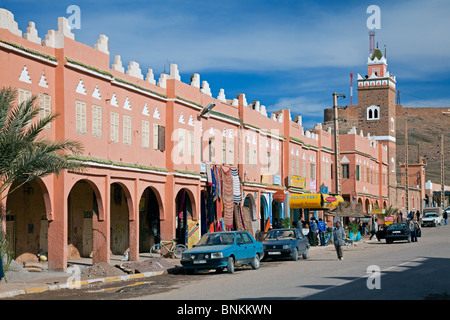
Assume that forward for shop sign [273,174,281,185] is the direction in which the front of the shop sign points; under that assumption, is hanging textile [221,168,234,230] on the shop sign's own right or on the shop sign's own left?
on the shop sign's own right

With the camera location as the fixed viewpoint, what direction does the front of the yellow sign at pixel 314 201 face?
facing the viewer

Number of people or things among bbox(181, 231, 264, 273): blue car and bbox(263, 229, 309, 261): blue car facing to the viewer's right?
0

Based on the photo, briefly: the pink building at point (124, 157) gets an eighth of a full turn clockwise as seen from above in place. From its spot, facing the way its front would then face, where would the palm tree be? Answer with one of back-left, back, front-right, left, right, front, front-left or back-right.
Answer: front

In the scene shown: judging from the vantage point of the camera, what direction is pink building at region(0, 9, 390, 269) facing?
facing the viewer and to the right of the viewer

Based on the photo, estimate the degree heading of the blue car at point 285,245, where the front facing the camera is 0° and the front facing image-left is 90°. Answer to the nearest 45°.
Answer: approximately 45°

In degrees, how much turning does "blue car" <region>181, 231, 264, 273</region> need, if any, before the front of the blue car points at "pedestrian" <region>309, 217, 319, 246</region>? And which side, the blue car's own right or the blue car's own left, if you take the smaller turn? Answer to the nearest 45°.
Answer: approximately 135° to the blue car's own right

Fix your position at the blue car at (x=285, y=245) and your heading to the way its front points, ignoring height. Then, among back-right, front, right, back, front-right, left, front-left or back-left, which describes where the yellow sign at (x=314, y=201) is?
back-right

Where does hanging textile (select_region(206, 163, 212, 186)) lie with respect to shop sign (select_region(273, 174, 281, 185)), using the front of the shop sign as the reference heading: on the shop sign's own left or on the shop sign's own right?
on the shop sign's own right

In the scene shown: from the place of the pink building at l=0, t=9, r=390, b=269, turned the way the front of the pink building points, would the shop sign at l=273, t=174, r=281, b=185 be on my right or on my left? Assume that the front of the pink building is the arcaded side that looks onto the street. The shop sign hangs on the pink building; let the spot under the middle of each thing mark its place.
on my left

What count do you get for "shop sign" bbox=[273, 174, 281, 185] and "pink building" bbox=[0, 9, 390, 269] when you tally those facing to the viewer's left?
0

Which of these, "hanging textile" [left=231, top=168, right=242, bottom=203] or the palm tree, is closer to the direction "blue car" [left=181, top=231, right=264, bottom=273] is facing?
the palm tree

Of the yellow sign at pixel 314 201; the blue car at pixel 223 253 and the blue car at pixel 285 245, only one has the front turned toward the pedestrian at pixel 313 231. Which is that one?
the yellow sign

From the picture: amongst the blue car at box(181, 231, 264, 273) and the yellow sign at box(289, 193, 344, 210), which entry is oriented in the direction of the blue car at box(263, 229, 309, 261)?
the yellow sign

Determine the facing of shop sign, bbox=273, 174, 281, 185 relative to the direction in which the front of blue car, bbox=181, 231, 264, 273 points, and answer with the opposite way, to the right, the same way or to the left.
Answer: to the left

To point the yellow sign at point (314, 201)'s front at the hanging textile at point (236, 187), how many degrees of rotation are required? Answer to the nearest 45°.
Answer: approximately 45° to its right
